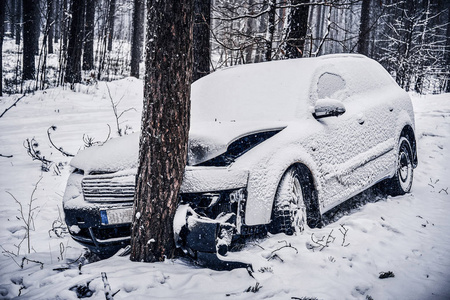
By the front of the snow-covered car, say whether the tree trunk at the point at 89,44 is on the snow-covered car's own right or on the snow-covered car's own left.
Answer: on the snow-covered car's own right

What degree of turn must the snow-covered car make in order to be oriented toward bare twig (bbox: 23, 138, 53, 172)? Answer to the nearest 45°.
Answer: approximately 90° to its right

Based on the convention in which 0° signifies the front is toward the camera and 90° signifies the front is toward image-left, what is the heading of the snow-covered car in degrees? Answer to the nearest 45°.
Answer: approximately 45°

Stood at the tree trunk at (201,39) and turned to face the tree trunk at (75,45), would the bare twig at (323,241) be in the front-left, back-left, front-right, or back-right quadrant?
back-left

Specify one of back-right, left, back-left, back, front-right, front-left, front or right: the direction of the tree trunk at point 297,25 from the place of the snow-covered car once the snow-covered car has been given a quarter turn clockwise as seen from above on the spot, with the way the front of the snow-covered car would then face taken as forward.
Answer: front-right

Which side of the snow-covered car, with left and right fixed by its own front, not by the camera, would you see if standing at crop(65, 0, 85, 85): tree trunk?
right

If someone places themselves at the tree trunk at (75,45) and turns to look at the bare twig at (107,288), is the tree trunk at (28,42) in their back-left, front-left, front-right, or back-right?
back-right

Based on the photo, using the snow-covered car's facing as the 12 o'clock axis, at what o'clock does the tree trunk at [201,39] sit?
The tree trunk is roughly at 4 o'clock from the snow-covered car.
